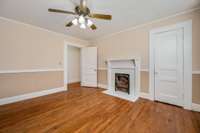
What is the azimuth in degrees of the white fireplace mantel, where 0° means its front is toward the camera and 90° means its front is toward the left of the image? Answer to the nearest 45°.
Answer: approximately 45°

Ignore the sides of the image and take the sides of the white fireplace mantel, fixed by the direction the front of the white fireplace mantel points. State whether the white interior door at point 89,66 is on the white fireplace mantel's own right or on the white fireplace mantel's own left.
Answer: on the white fireplace mantel's own right
